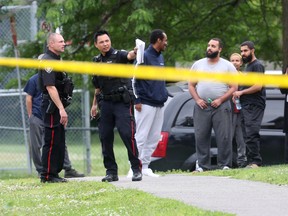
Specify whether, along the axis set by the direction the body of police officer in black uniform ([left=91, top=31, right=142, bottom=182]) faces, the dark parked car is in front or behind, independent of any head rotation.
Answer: behind

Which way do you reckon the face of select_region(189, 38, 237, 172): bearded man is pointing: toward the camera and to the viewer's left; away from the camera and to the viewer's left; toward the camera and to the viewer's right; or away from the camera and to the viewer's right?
toward the camera and to the viewer's left

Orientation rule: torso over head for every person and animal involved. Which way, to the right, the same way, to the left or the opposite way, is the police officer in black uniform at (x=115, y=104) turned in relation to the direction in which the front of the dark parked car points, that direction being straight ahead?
to the right

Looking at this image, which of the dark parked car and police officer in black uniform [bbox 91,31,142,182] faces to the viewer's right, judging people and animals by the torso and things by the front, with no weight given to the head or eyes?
the dark parked car

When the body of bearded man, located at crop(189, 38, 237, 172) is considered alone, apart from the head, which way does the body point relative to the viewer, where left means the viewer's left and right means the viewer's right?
facing the viewer

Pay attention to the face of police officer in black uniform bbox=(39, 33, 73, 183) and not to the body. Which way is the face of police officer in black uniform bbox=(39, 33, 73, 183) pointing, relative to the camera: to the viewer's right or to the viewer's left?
to the viewer's right

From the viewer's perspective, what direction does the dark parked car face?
to the viewer's right

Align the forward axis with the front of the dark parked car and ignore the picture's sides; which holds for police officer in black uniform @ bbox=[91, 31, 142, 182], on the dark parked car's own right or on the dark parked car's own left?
on the dark parked car's own right

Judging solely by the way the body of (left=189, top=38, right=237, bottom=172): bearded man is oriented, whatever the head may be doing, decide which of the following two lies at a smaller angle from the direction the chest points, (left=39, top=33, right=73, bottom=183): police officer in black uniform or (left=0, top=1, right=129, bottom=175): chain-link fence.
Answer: the police officer in black uniform

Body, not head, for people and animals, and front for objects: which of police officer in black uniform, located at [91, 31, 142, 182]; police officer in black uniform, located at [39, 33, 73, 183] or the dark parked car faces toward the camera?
police officer in black uniform, located at [91, 31, 142, 182]

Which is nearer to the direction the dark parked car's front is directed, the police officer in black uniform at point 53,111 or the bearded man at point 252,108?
the bearded man

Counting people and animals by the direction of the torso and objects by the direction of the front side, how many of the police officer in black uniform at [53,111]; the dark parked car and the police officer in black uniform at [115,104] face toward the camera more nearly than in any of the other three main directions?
1

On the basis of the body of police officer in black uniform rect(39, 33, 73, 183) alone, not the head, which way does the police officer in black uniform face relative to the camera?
to the viewer's right

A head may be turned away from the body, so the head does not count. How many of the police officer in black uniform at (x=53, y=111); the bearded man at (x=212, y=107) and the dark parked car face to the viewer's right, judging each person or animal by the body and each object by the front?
2
